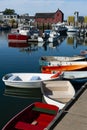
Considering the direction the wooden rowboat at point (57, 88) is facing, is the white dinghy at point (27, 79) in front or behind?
behind

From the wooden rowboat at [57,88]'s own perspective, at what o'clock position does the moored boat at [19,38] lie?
The moored boat is roughly at 7 o'clock from the wooden rowboat.
